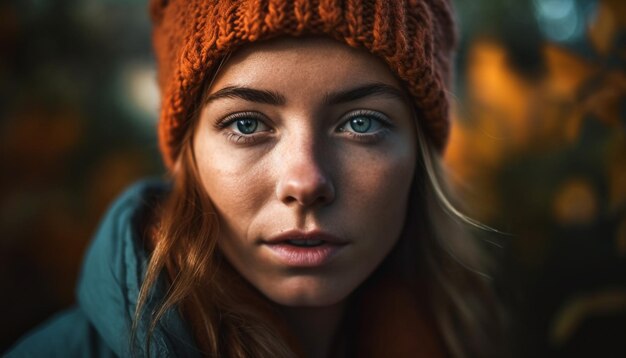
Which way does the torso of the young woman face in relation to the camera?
toward the camera
